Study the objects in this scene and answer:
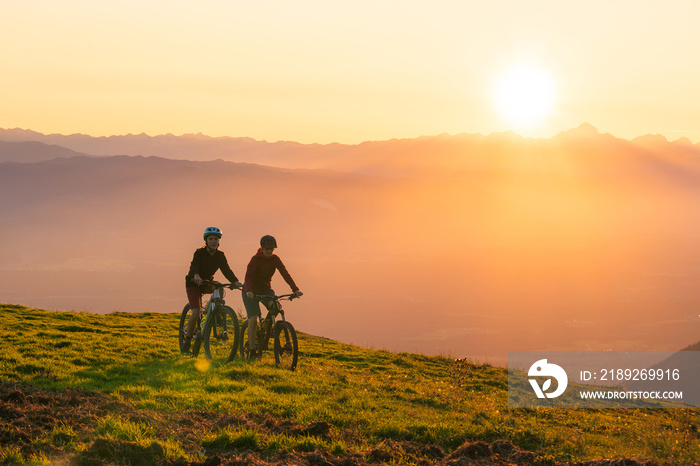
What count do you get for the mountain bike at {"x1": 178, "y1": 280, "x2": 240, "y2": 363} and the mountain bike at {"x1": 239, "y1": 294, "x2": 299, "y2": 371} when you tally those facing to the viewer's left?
0

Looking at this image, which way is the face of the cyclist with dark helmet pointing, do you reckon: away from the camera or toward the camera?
toward the camera

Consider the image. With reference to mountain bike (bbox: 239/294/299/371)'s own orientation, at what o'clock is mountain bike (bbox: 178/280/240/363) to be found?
mountain bike (bbox: 178/280/240/363) is roughly at 5 o'clock from mountain bike (bbox: 239/294/299/371).

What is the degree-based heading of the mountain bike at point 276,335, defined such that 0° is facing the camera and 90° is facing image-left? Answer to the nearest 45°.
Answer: approximately 315°

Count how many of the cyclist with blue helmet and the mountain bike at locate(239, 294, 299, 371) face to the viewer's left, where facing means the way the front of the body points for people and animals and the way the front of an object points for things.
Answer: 0

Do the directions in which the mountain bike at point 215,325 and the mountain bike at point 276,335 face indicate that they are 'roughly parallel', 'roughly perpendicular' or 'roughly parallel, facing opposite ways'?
roughly parallel

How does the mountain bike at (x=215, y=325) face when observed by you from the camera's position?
facing the viewer and to the right of the viewer

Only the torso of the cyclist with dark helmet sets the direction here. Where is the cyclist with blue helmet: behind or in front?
behind

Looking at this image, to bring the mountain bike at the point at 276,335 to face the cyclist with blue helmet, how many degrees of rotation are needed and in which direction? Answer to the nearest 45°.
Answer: approximately 135° to its right

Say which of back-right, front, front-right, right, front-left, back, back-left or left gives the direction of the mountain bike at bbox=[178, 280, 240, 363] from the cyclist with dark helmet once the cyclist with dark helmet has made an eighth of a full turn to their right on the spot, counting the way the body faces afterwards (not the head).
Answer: back-right
